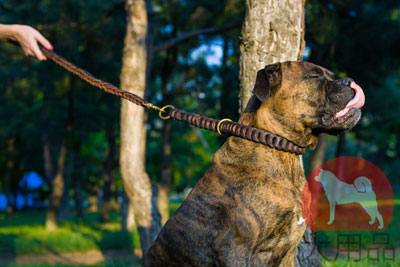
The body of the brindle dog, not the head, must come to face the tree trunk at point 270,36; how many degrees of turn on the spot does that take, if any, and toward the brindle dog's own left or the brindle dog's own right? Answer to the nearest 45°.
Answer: approximately 90° to the brindle dog's own left

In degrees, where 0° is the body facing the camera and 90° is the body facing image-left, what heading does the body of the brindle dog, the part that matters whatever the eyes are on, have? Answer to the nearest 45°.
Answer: approximately 270°

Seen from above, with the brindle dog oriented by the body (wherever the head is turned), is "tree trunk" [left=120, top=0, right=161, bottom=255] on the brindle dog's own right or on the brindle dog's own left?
on the brindle dog's own left

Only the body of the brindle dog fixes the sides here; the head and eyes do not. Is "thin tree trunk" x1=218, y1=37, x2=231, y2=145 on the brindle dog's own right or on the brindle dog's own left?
on the brindle dog's own left
